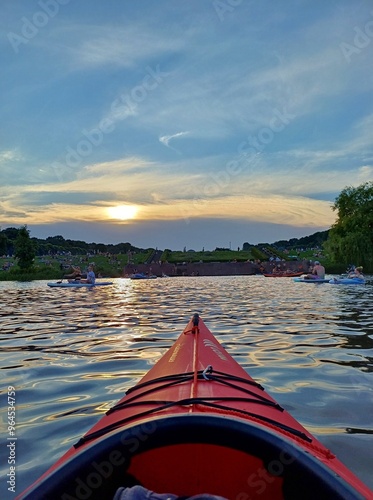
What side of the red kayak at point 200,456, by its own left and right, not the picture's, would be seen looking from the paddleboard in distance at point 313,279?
front

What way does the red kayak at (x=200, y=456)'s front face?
away from the camera

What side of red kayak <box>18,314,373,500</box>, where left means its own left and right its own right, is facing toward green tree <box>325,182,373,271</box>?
front
